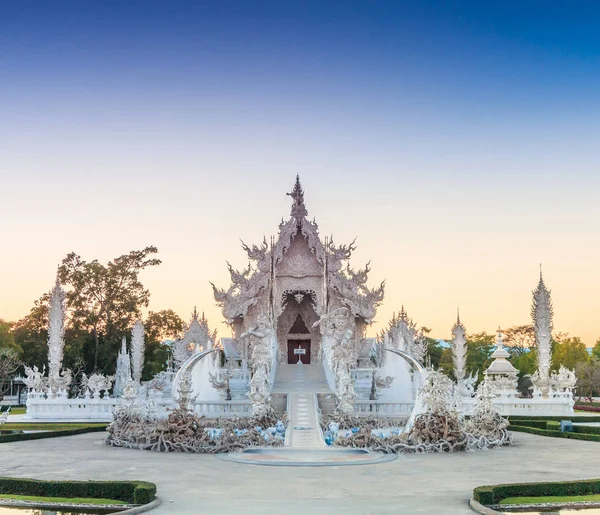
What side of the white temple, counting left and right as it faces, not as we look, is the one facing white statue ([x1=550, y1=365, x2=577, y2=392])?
left

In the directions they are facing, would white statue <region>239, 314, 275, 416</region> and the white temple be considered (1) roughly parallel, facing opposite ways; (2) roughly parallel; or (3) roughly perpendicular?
roughly parallel

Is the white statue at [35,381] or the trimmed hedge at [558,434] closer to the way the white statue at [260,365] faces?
the trimmed hedge

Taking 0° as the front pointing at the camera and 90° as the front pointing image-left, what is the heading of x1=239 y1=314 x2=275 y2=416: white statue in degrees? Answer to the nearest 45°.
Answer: approximately 0°

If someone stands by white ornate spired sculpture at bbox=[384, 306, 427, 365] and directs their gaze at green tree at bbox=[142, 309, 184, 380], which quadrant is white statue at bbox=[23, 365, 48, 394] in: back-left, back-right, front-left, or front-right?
front-left

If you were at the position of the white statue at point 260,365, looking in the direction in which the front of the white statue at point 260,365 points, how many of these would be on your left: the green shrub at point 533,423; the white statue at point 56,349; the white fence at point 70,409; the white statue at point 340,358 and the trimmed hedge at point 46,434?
2

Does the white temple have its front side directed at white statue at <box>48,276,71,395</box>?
no

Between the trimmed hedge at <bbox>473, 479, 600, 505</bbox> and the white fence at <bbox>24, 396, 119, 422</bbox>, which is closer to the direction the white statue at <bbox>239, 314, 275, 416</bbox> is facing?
the trimmed hedge

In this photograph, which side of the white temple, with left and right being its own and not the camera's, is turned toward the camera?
front

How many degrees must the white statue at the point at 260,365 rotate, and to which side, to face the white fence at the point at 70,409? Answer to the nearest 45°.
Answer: approximately 135° to its right

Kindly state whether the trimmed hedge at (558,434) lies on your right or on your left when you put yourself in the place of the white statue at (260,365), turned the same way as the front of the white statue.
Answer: on your left

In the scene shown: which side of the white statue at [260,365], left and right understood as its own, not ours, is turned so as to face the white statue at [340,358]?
left

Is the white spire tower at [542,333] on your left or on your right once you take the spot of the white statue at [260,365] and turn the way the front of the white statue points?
on your left

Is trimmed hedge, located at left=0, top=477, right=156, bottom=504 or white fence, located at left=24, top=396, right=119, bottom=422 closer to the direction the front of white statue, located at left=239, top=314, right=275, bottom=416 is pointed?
the trimmed hedge

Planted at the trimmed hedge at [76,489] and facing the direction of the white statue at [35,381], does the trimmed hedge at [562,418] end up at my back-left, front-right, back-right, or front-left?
front-right

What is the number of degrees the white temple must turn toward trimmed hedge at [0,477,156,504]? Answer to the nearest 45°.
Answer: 0° — it already faces it

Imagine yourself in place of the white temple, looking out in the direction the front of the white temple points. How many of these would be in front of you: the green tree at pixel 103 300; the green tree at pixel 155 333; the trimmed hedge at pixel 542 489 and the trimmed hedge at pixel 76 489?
2

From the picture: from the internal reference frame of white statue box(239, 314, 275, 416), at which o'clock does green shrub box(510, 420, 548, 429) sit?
The green shrub is roughly at 9 o'clock from the white statue.
